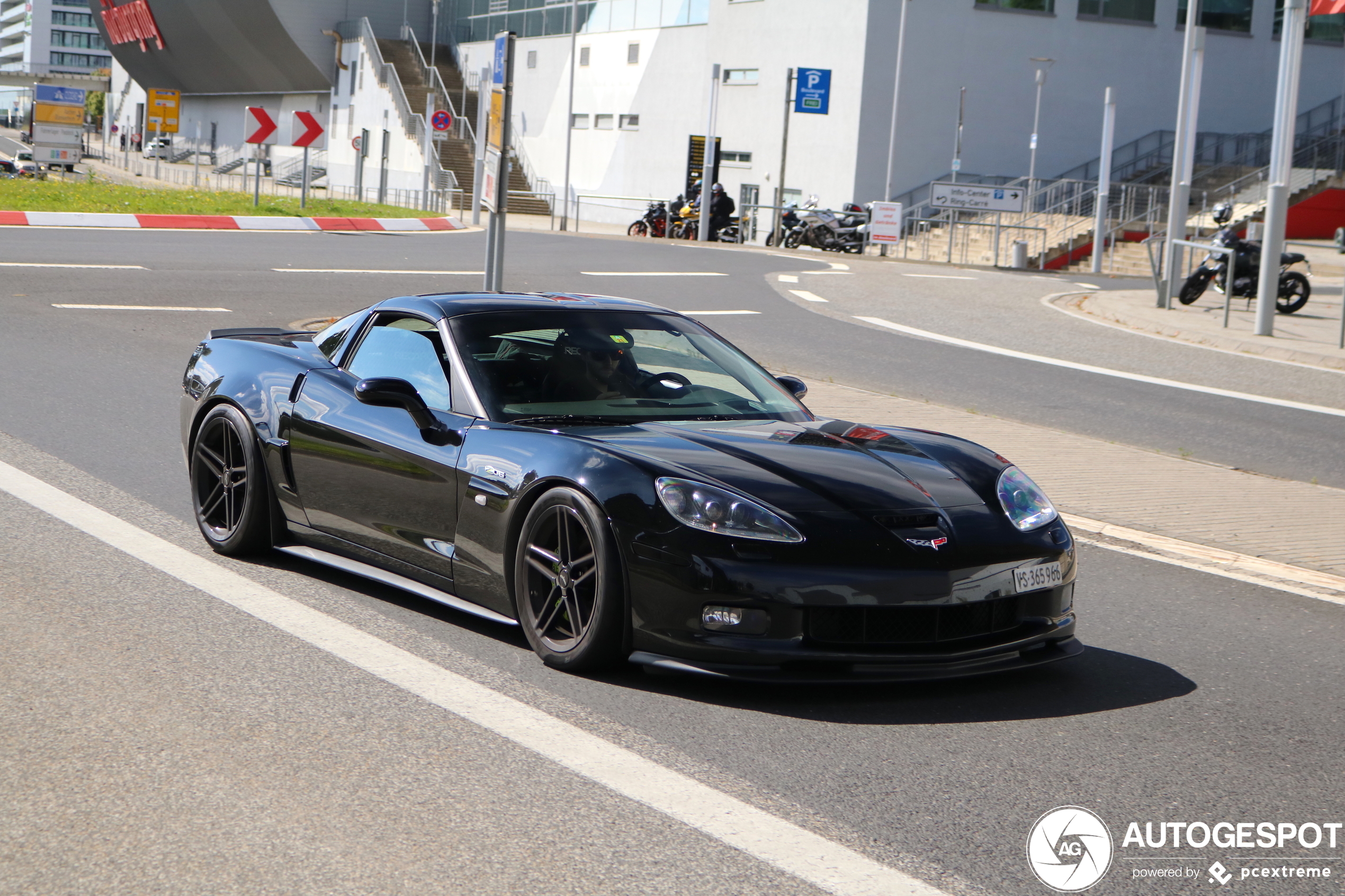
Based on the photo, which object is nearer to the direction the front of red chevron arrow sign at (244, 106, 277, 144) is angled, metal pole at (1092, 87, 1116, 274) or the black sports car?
the black sports car

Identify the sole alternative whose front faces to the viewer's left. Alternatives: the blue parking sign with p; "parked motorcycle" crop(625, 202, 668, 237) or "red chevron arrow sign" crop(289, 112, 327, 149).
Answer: the parked motorcycle

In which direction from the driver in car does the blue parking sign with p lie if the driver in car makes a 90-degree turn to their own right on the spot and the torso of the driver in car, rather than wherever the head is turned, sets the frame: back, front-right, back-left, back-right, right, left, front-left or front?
back-right

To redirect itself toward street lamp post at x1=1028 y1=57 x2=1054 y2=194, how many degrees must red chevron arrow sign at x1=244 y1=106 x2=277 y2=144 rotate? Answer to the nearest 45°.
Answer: approximately 135° to its left

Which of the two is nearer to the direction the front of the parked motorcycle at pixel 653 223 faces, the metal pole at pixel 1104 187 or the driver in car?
the driver in car

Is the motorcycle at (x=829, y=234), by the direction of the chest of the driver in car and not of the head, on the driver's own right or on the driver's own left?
on the driver's own left

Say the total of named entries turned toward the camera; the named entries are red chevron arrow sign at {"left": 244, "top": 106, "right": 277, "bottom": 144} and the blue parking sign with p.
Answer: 2

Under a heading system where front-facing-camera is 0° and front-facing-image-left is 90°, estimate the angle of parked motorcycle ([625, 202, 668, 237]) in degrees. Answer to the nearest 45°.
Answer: approximately 90°

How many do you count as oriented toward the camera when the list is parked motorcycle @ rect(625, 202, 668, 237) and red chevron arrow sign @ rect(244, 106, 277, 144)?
1
